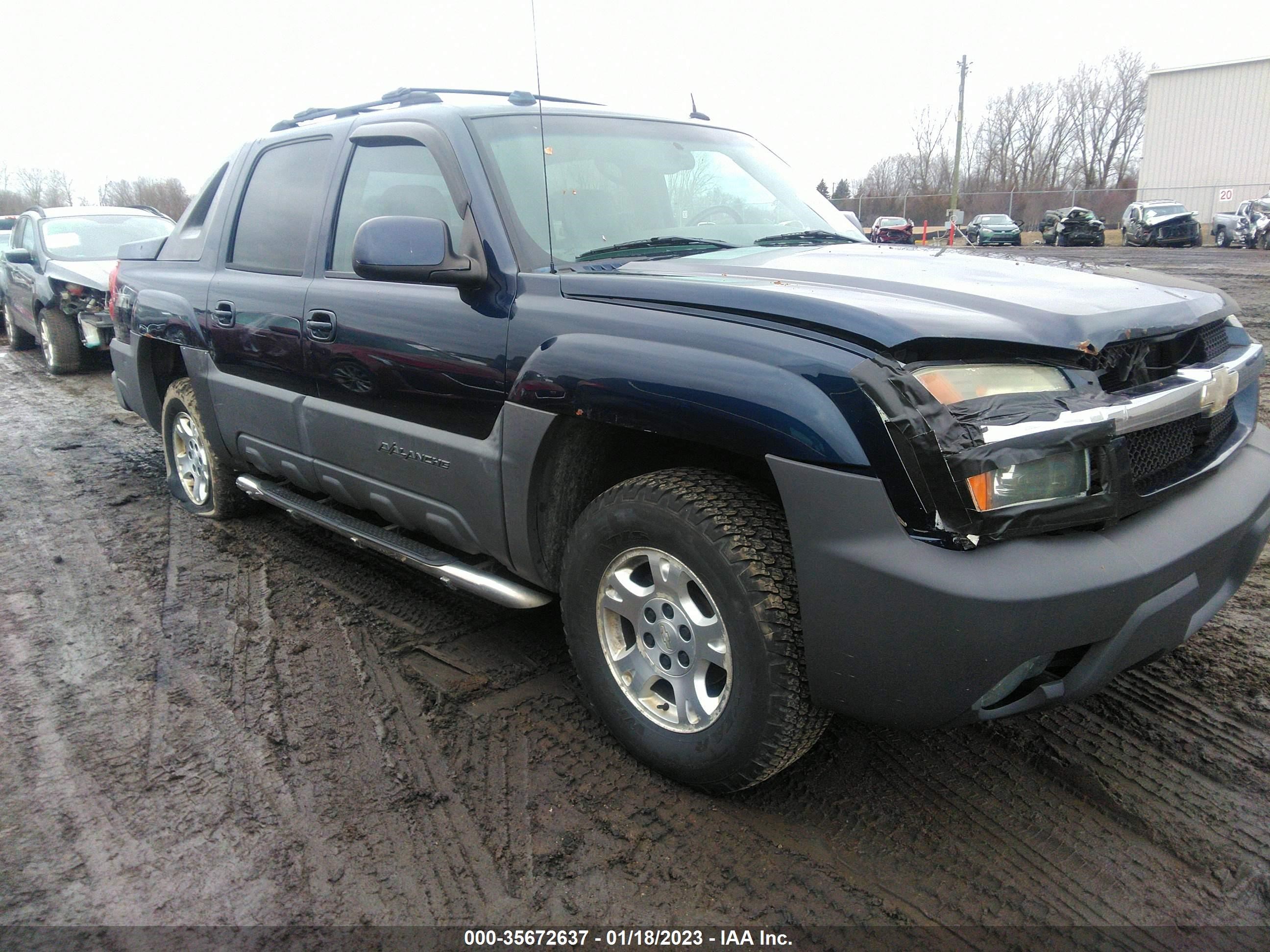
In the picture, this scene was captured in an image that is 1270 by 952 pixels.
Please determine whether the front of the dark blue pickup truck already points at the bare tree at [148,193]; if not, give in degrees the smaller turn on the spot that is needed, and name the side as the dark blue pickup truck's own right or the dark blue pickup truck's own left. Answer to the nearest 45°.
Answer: approximately 180°

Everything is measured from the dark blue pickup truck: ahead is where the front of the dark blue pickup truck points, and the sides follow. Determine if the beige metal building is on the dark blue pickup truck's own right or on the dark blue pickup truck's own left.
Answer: on the dark blue pickup truck's own left

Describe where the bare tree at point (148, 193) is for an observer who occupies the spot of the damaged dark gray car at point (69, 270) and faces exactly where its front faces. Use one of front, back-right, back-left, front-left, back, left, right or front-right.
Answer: back-left

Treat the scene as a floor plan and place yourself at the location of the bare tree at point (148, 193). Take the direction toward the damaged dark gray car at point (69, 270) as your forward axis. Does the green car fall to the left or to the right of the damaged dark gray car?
left

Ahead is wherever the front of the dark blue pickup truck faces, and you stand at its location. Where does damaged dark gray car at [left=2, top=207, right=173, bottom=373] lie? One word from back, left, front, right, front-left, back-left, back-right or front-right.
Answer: back

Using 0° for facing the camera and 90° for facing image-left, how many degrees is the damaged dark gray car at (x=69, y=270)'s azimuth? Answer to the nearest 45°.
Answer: approximately 315°

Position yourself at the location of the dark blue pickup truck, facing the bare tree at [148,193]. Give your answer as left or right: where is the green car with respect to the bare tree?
right

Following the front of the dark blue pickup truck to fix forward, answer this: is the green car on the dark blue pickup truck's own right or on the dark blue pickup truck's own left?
on the dark blue pickup truck's own left

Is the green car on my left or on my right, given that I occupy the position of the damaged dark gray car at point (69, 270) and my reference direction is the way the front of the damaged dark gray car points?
on my left

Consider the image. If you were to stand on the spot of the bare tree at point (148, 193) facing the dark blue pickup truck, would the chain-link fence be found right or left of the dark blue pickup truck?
left

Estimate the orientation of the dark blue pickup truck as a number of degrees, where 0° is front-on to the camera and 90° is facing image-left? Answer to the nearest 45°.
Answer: approximately 315°

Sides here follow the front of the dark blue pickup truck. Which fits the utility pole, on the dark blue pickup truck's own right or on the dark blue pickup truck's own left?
on the dark blue pickup truck's own left
